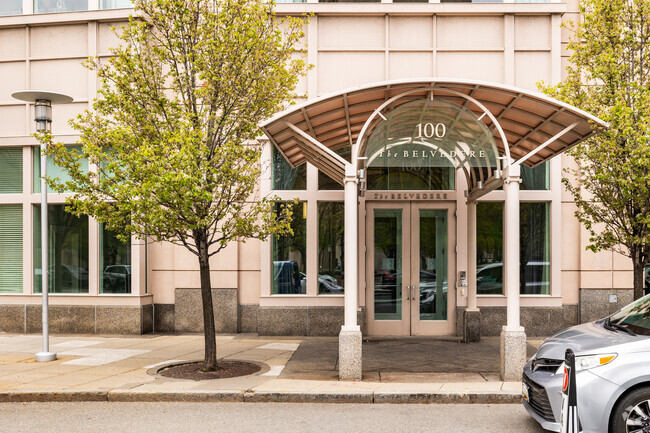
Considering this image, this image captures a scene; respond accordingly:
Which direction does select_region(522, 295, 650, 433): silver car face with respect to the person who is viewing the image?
facing the viewer and to the left of the viewer

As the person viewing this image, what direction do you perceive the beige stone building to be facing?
facing the viewer

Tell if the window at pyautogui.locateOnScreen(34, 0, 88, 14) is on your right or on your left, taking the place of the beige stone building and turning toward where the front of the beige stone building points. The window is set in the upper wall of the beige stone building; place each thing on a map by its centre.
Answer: on your right

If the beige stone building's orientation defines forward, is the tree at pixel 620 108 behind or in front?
in front

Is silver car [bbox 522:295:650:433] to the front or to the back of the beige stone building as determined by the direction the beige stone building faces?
to the front

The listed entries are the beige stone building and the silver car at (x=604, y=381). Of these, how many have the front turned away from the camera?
0
